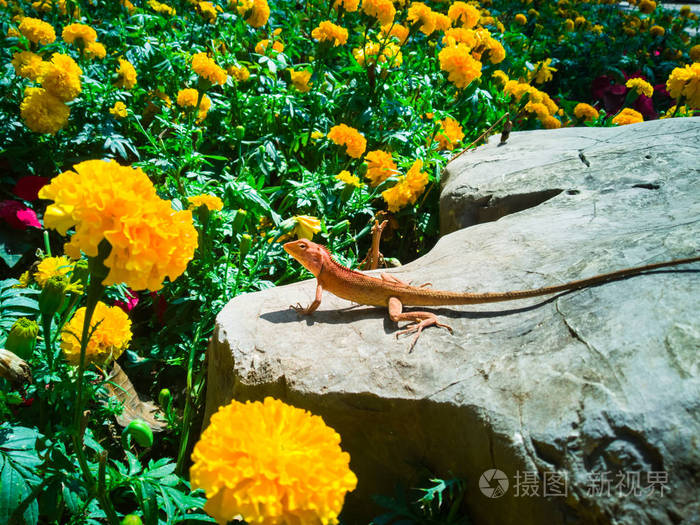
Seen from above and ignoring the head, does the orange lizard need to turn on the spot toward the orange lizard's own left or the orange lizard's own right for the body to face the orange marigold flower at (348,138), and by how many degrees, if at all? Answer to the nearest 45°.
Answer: approximately 90° to the orange lizard's own right

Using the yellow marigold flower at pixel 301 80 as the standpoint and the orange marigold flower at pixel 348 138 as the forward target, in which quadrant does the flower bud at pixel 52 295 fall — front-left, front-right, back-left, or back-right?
front-right

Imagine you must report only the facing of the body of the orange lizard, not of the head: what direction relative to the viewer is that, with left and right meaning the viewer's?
facing to the left of the viewer

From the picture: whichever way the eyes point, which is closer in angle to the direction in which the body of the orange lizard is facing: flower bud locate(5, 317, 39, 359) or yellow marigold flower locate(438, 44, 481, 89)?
the flower bud

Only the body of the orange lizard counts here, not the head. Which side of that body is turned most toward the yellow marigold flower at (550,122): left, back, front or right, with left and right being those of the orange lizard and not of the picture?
right

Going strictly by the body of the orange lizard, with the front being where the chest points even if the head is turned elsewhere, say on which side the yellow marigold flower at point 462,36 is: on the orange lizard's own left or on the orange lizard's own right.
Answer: on the orange lizard's own right

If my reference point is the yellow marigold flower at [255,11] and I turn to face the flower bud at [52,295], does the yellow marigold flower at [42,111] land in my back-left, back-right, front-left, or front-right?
front-right

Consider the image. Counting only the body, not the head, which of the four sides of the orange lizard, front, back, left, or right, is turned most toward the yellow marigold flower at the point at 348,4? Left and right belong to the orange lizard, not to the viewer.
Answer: right

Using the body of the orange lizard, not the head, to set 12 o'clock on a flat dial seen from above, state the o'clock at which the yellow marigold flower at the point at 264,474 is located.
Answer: The yellow marigold flower is roughly at 9 o'clock from the orange lizard.

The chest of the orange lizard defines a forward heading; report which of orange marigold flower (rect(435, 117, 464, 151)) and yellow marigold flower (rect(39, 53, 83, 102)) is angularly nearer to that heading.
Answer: the yellow marigold flower

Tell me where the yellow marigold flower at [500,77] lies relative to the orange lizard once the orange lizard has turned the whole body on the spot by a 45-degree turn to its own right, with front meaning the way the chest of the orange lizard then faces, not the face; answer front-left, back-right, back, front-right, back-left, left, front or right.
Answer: front-right

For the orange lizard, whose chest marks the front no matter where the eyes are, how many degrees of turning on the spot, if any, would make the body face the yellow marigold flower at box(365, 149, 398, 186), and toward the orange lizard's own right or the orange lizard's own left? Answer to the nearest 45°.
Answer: approximately 90° to the orange lizard's own right
